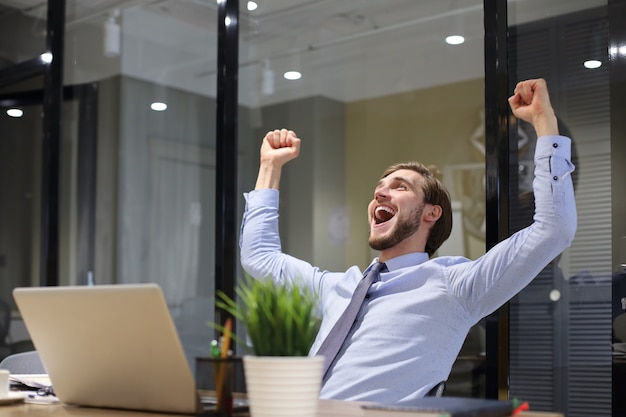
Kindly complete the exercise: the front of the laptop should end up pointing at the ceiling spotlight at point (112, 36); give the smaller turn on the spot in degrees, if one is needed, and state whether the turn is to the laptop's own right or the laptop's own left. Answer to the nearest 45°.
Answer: approximately 45° to the laptop's own left

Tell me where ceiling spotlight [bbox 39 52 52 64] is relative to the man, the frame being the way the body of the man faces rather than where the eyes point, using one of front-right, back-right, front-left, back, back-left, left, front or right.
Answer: right

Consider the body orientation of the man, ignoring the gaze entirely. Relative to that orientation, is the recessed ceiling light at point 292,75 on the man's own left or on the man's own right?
on the man's own right

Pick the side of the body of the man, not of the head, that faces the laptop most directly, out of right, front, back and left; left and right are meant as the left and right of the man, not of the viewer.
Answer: front

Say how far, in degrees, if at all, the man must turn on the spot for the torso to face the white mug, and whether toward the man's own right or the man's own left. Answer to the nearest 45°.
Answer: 0° — they already face it

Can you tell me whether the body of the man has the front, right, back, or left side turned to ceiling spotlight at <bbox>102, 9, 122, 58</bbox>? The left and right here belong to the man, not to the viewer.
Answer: right

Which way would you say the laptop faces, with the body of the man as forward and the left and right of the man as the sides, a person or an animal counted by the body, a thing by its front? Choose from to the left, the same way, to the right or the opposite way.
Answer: the opposite way

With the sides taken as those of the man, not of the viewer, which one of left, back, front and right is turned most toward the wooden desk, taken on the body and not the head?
front

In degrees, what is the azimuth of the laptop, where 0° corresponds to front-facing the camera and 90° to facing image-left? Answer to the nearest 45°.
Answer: approximately 225°

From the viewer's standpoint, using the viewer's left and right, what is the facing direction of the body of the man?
facing the viewer and to the left of the viewer

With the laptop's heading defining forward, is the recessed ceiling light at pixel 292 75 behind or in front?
in front
